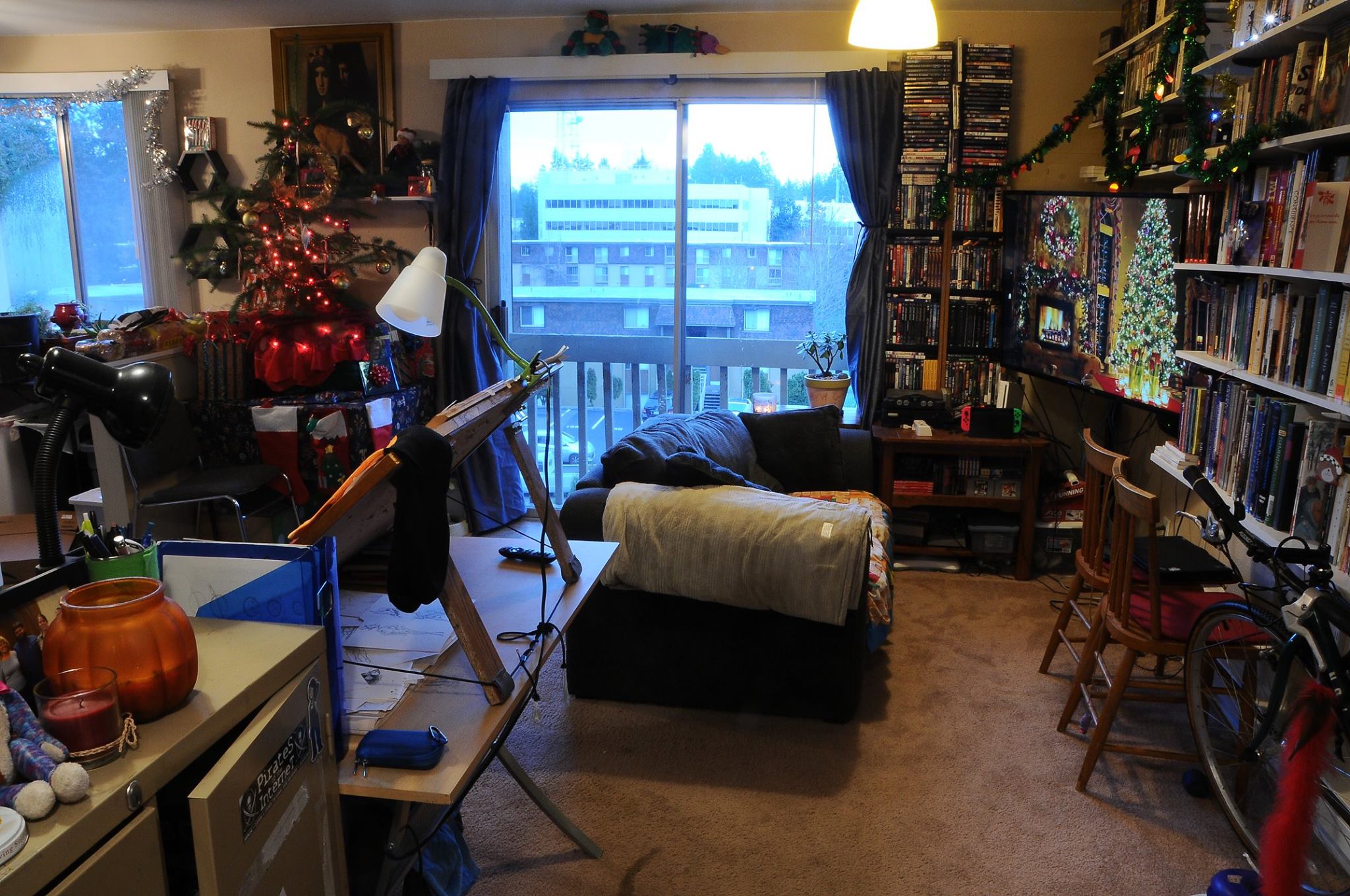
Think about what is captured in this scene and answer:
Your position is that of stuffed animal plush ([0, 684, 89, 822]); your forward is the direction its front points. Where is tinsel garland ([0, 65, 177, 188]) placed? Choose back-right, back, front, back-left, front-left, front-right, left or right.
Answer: back-left

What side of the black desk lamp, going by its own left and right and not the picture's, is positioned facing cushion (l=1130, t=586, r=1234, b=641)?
front

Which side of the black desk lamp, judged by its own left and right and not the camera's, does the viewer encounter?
right

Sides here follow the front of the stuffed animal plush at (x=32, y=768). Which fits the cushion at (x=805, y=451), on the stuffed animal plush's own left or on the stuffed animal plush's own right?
on the stuffed animal plush's own left

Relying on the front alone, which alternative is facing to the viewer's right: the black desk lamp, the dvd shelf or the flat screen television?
the black desk lamp

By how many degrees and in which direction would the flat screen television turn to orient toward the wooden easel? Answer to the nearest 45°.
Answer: approximately 45° to its left

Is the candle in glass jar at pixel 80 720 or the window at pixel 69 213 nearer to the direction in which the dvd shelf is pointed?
the candle in glass jar

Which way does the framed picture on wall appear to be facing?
toward the camera

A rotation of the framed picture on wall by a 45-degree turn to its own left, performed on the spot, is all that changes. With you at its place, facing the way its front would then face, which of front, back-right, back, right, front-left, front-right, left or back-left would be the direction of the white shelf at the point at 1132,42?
front

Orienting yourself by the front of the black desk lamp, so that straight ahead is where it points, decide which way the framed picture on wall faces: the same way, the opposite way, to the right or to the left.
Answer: to the right

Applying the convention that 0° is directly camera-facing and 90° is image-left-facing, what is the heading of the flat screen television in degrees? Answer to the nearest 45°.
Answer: approximately 45°

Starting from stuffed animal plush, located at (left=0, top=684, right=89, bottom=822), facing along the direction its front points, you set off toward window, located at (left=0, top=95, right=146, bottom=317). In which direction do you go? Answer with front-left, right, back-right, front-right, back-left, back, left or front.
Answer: back-left

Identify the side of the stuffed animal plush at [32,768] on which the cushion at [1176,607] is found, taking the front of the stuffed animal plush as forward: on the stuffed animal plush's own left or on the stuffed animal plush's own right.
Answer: on the stuffed animal plush's own left

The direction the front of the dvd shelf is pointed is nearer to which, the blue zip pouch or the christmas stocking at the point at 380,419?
the blue zip pouch
